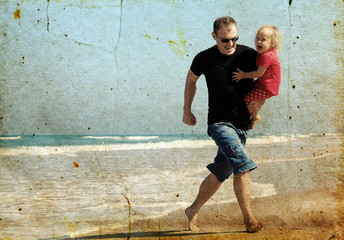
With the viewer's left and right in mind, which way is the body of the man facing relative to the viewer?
facing the viewer and to the right of the viewer

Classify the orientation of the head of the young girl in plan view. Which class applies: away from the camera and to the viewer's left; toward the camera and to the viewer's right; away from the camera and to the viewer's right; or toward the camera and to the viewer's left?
toward the camera and to the viewer's left
